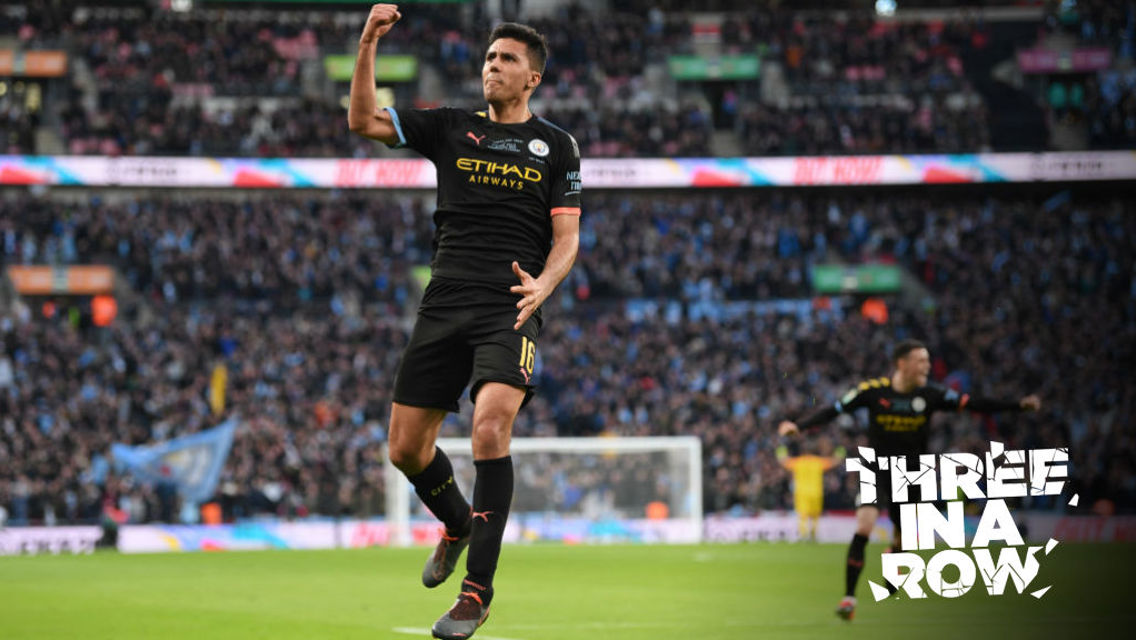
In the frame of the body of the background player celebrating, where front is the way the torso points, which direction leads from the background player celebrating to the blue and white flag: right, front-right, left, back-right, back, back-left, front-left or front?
back

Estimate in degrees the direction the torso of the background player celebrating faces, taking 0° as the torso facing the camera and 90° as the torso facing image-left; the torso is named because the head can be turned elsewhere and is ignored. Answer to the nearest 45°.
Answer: approximately 315°

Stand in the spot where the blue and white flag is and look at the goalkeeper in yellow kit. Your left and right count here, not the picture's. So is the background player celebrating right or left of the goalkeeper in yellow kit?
right

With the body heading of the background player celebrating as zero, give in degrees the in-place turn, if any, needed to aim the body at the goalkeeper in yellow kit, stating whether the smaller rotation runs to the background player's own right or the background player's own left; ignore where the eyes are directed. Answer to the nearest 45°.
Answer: approximately 135° to the background player's own left
